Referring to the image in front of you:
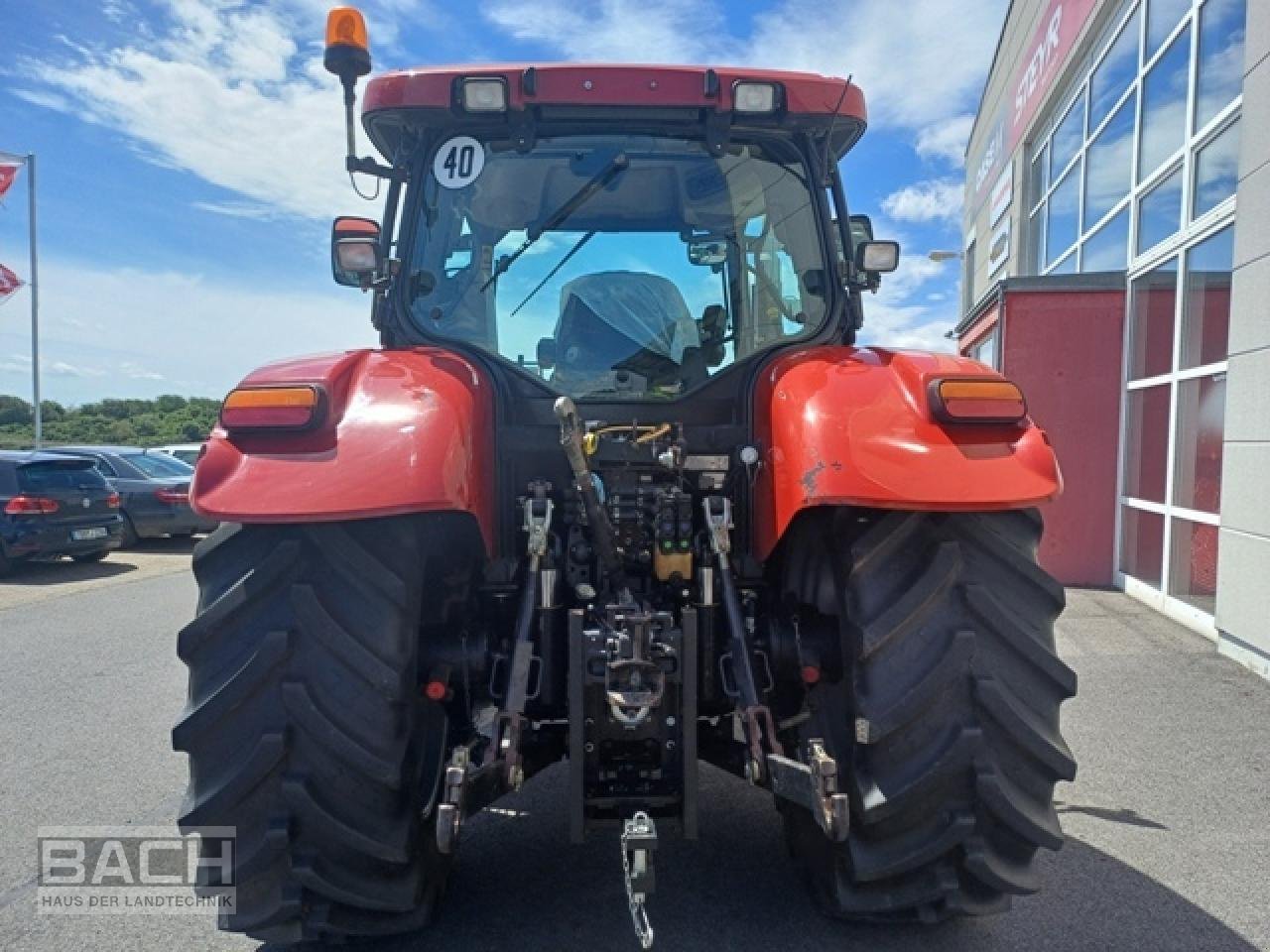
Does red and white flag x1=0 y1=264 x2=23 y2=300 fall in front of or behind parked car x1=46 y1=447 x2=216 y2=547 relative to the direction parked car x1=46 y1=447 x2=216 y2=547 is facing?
in front

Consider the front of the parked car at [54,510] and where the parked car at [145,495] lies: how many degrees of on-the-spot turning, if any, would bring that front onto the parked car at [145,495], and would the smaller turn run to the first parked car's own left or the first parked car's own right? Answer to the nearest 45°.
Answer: approximately 90° to the first parked car's own right

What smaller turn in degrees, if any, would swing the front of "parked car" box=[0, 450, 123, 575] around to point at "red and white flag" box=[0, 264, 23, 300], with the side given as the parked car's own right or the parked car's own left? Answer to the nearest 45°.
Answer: approximately 45° to the parked car's own right

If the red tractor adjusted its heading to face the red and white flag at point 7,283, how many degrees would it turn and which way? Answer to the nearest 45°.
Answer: approximately 45° to its left

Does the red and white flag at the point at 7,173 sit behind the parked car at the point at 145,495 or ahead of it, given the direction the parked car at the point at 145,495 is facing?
ahead

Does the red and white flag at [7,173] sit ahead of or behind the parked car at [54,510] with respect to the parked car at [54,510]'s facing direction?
ahead

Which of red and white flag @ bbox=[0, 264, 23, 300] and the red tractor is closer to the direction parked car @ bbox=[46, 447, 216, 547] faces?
the red and white flag

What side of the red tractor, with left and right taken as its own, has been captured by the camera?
back

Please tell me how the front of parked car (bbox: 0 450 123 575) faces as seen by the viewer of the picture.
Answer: facing away from the viewer and to the left of the viewer

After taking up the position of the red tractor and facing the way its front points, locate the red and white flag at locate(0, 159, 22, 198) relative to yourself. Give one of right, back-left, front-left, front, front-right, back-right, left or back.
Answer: front-left

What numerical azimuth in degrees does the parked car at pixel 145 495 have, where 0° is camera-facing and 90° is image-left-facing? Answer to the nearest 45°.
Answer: approximately 135°
